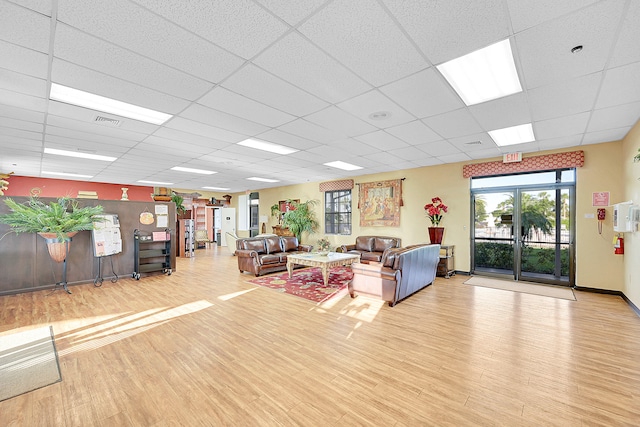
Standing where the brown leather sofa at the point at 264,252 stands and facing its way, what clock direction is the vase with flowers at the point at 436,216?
The vase with flowers is roughly at 11 o'clock from the brown leather sofa.

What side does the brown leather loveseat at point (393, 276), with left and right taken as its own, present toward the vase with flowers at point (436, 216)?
right

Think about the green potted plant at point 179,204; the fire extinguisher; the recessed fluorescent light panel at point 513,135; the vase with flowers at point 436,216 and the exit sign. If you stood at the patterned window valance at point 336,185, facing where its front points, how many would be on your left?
4

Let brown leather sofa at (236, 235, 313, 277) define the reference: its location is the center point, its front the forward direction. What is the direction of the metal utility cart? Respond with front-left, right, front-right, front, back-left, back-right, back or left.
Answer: back-right

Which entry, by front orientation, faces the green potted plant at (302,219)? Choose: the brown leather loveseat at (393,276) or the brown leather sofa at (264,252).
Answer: the brown leather loveseat

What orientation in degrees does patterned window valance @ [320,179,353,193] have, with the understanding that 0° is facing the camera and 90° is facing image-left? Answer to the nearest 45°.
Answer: approximately 45°

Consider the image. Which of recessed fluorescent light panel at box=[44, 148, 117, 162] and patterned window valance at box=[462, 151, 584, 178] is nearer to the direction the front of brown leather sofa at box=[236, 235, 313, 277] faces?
the patterned window valance

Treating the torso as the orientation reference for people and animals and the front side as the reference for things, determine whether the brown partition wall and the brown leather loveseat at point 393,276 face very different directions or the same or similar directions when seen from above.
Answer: very different directions

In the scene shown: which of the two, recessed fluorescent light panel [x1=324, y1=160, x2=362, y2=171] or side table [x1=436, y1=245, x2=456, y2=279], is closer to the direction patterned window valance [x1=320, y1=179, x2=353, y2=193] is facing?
the recessed fluorescent light panel
